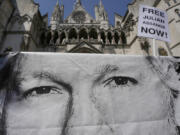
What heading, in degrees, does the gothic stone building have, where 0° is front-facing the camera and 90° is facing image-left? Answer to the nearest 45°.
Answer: approximately 0°
